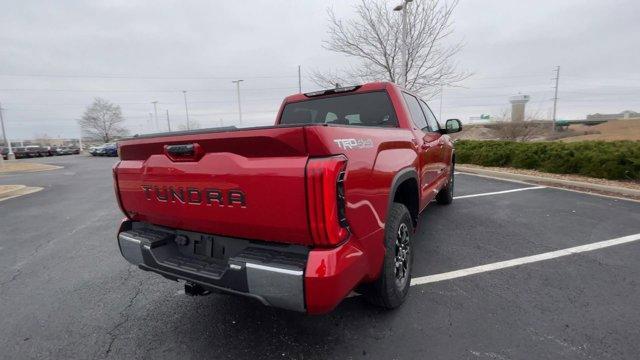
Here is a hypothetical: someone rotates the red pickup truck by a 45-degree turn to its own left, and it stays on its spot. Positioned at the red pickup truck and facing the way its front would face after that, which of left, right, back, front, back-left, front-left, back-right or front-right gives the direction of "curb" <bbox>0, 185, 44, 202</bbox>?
front-left

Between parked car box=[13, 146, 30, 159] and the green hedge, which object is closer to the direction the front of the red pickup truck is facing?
the green hedge

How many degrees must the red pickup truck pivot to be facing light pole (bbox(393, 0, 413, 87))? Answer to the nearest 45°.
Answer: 0° — it already faces it

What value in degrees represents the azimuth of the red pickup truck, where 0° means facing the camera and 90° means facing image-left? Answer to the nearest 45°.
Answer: approximately 225°

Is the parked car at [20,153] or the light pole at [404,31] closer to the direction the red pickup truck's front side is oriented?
the light pole

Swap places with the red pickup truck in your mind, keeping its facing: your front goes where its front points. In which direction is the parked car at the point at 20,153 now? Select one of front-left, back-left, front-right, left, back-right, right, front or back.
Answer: left

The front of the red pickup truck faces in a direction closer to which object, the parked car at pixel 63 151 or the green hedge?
the green hedge

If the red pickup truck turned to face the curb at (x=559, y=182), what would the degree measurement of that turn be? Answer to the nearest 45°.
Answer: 0° — it already faces it

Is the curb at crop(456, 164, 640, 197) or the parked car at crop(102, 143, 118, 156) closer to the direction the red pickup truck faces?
the curb

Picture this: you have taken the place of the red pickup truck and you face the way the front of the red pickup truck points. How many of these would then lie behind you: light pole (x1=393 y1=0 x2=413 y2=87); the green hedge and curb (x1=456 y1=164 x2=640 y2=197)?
0

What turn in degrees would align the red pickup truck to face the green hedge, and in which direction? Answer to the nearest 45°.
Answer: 0° — it already faces it

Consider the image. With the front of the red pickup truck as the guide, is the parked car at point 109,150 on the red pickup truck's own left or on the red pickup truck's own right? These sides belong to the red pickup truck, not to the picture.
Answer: on the red pickup truck's own left

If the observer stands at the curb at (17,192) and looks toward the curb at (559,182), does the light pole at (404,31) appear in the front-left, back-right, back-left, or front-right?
front-left
